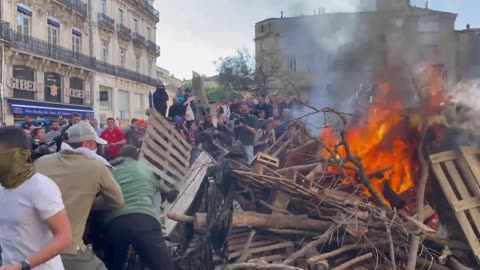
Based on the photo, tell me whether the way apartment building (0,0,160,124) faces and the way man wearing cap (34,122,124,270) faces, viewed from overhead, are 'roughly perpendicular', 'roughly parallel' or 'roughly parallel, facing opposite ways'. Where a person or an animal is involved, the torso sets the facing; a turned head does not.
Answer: roughly perpendicular

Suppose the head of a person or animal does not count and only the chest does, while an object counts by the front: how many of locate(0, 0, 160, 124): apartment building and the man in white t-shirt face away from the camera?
0

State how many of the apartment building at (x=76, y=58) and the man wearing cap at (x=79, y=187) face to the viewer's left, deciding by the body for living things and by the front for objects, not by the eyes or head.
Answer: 0

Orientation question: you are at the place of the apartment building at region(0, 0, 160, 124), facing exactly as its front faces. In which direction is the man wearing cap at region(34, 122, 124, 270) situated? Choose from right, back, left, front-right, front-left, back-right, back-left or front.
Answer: front-right

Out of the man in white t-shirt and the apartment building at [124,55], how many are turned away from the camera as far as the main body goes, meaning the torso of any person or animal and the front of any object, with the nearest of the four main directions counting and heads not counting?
0

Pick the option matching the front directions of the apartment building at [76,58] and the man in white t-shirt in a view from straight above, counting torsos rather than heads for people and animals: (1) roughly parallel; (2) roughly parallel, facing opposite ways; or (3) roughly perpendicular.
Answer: roughly perpendicular

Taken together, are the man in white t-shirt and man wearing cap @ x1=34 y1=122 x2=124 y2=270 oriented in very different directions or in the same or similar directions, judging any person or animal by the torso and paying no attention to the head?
very different directions

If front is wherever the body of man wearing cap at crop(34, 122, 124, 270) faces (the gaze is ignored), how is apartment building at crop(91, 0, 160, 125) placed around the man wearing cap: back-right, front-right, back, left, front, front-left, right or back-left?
front-left

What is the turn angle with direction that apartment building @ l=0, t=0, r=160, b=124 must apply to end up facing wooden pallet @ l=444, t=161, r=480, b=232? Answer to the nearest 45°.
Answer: approximately 45° to its right

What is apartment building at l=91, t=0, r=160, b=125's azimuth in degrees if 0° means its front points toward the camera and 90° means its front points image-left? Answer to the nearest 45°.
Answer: approximately 315°

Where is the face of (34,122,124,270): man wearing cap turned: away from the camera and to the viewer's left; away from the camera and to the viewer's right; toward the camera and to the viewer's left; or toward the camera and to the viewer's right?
away from the camera and to the viewer's right

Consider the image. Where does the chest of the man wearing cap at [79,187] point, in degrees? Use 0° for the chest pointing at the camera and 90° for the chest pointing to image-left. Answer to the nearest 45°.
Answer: approximately 225°

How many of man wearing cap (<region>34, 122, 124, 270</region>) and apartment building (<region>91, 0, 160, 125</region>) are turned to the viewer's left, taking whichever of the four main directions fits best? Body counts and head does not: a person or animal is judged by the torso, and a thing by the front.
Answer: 0

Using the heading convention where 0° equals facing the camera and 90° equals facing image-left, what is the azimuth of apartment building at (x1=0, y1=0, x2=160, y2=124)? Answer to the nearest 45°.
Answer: approximately 315°
